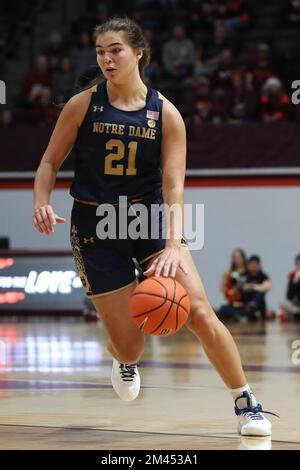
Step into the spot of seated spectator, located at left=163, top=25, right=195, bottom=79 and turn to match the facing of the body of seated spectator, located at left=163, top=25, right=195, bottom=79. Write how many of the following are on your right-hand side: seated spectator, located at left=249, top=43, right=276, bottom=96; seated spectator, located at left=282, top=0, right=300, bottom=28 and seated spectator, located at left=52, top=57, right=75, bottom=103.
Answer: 1

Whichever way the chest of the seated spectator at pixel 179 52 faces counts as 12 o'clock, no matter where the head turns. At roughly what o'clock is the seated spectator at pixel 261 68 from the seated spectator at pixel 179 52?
the seated spectator at pixel 261 68 is roughly at 10 o'clock from the seated spectator at pixel 179 52.

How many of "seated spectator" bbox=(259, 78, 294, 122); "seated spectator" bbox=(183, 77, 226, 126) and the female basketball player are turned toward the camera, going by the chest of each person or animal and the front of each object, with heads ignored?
3

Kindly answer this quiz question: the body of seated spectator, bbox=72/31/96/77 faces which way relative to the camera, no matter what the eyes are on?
toward the camera

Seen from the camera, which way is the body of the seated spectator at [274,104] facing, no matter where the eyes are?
toward the camera

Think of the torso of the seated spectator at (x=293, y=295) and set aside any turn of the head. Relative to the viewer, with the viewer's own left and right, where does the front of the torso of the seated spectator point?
facing the viewer and to the left of the viewer

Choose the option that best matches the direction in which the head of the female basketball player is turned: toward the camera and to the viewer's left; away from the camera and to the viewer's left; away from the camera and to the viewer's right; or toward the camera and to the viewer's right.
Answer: toward the camera and to the viewer's left

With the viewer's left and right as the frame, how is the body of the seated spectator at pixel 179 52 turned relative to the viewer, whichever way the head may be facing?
facing the viewer

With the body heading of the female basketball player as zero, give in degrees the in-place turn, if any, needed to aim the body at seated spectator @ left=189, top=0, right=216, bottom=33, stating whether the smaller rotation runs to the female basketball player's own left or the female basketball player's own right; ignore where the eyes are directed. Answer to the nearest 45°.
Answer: approximately 180°

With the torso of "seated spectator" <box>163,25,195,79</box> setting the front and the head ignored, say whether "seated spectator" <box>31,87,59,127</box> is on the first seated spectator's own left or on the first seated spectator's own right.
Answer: on the first seated spectator's own right

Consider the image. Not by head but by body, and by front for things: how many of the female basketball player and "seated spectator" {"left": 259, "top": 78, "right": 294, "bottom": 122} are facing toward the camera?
2

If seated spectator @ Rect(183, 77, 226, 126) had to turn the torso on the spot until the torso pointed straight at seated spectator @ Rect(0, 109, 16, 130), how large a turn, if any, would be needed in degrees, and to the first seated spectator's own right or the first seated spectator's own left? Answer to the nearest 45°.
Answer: approximately 90° to the first seated spectator's own right
